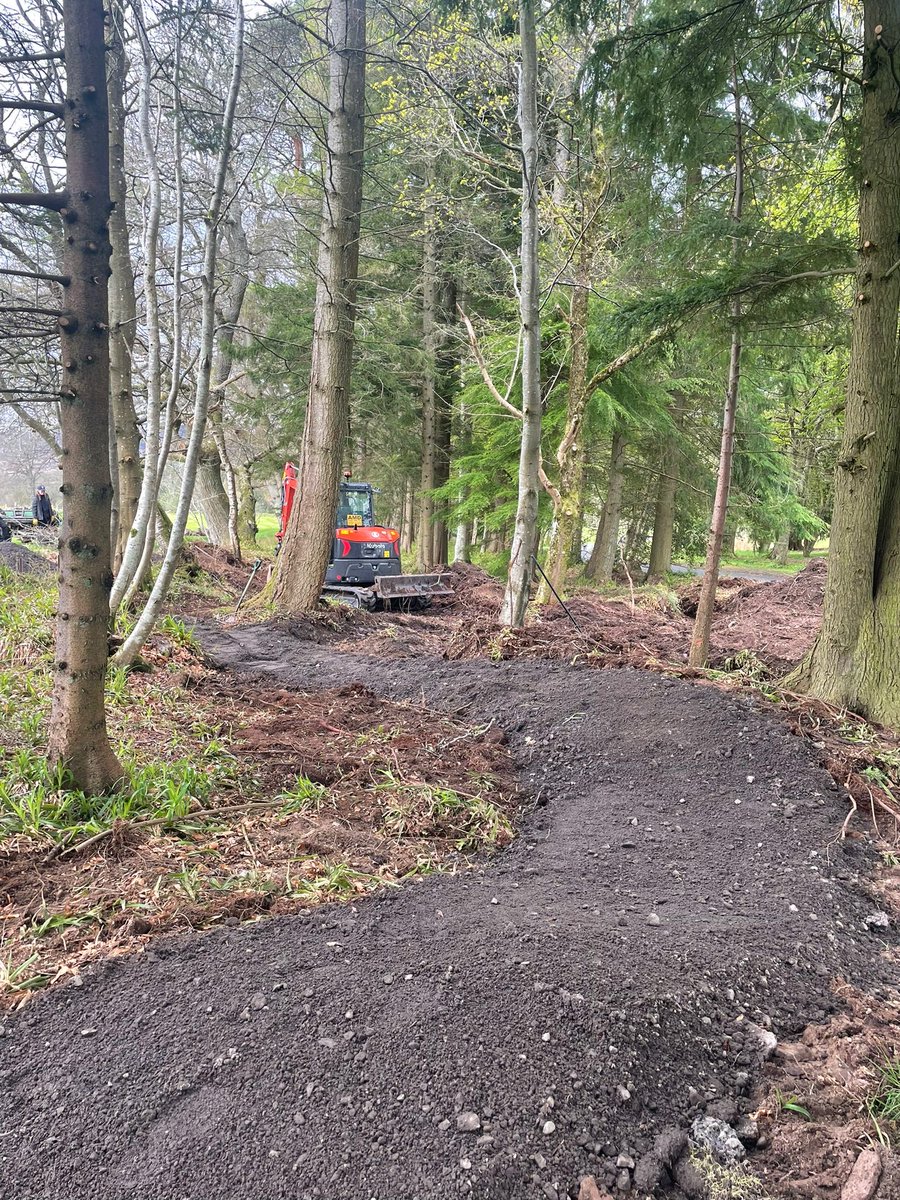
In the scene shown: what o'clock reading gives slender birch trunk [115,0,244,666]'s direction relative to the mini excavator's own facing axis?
The slender birch trunk is roughly at 8 o'clock from the mini excavator.

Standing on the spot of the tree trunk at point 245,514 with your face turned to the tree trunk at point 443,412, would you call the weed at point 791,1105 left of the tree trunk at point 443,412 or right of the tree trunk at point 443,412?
right

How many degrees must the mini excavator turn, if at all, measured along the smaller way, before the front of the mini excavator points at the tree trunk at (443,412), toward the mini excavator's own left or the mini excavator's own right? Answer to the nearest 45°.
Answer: approximately 45° to the mini excavator's own right

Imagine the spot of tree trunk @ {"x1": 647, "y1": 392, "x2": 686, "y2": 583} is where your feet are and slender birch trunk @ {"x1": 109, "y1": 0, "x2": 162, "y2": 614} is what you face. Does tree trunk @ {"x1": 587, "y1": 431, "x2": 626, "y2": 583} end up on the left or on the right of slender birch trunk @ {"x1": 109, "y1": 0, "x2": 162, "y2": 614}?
right

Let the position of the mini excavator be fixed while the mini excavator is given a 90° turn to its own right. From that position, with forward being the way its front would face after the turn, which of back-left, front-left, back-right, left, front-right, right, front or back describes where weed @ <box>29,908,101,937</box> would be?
back-right

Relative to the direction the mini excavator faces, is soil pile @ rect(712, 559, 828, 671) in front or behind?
behind

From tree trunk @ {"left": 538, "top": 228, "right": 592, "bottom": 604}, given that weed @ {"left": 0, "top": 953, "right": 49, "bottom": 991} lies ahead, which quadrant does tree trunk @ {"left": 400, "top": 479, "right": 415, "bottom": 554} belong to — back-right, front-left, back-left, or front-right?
back-right

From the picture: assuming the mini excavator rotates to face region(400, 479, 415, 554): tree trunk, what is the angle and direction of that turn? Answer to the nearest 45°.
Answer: approximately 45° to its right

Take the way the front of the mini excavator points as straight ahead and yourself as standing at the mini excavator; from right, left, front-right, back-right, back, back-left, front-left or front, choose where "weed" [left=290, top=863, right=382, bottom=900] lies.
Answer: back-left
